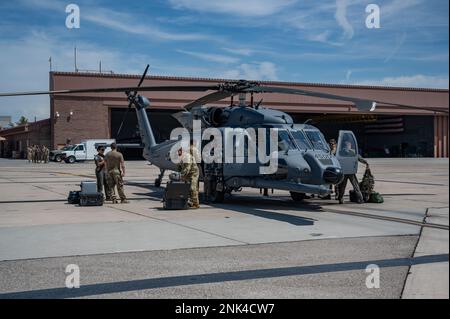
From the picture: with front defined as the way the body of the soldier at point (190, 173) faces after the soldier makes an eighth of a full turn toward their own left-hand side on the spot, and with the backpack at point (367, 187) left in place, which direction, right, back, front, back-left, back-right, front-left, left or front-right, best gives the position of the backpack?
back-left

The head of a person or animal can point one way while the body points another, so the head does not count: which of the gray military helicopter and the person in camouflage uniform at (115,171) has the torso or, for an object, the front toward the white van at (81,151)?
the person in camouflage uniform

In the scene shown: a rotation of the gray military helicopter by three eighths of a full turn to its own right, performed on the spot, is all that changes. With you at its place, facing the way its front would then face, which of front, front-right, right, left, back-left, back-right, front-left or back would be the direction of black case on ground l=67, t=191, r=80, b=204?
front

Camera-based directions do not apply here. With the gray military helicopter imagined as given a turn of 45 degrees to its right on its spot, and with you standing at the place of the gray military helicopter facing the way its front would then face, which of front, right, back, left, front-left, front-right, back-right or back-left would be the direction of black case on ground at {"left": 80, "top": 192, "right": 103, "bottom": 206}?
right

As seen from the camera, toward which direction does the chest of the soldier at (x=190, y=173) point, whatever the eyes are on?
to the viewer's left

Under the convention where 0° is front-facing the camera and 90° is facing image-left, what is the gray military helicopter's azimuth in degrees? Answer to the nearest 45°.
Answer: approximately 315°
